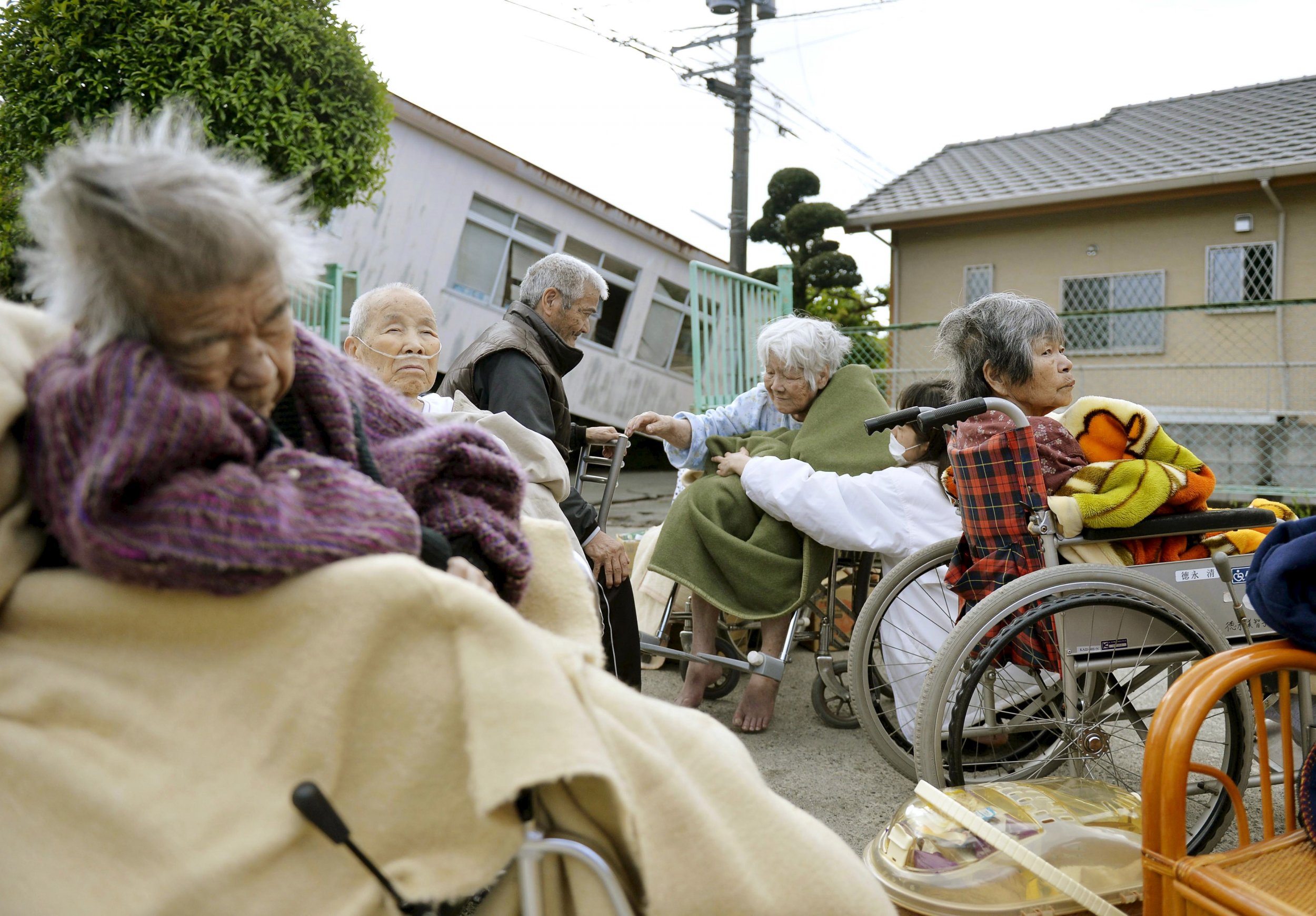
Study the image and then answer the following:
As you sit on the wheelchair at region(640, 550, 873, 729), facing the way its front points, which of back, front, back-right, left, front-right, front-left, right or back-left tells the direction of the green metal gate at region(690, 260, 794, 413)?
back-right

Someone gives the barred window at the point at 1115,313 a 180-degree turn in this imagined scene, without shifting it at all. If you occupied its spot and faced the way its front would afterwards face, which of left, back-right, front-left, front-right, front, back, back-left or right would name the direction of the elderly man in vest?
back

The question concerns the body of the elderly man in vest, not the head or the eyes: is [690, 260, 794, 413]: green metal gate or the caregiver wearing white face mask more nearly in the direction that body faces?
the caregiver wearing white face mask

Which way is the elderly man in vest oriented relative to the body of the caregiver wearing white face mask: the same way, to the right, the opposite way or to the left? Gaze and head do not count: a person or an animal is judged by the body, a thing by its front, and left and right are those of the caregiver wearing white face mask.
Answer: the opposite way

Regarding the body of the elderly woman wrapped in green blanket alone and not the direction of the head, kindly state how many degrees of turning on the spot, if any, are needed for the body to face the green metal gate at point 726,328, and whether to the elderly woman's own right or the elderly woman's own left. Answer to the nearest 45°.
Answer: approximately 135° to the elderly woman's own right

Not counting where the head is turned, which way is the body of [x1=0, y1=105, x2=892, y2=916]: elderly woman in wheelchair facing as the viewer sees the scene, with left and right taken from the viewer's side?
facing the viewer and to the right of the viewer

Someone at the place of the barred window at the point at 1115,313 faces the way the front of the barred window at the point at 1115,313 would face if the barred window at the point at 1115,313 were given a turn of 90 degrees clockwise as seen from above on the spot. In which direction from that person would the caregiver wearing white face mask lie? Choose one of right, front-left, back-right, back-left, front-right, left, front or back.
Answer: left

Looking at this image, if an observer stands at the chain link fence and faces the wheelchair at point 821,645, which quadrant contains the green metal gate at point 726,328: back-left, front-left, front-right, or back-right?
front-right

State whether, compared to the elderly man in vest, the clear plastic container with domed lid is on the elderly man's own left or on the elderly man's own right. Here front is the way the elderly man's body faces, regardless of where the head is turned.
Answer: on the elderly man's own right

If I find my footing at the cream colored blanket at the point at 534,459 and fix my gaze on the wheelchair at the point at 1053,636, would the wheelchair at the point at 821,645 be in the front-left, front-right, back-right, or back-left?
front-left

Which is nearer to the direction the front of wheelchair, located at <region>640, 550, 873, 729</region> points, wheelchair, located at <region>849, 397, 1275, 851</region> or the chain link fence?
the wheelchair

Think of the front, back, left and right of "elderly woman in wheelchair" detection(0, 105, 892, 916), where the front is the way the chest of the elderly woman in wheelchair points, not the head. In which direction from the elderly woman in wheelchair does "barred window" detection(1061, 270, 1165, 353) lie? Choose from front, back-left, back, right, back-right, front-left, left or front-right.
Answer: left

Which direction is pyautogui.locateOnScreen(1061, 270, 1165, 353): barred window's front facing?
toward the camera

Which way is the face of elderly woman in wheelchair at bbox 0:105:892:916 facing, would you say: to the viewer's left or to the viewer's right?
to the viewer's right

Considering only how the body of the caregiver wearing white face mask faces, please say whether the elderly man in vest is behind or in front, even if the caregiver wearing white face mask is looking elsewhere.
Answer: in front

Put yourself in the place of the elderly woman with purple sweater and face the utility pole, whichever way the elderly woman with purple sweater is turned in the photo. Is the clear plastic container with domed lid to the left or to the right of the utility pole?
right
